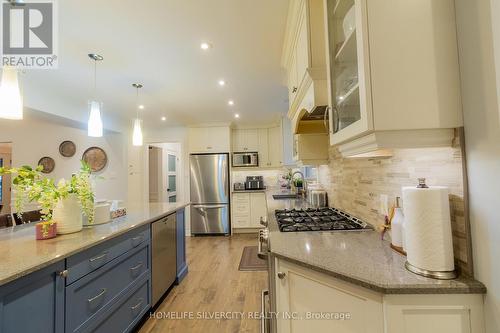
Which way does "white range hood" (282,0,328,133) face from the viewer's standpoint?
to the viewer's left

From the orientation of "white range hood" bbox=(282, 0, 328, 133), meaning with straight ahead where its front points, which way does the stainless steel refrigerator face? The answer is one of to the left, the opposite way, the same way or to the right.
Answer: to the left

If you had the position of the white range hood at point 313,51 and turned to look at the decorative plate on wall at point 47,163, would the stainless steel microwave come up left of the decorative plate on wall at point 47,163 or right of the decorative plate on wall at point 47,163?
right

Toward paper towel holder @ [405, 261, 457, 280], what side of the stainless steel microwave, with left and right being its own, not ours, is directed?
front

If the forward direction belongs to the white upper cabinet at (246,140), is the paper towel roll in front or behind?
in front

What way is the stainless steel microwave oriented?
toward the camera

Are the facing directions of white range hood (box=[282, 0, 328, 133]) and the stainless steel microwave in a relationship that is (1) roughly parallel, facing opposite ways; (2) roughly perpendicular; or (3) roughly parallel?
roughly perpendicular
